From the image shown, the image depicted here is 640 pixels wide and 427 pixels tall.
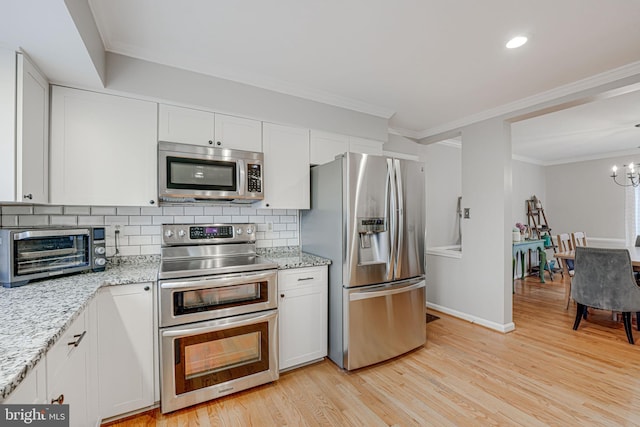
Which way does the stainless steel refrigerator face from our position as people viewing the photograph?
facing the viewer and to the right of the viewer

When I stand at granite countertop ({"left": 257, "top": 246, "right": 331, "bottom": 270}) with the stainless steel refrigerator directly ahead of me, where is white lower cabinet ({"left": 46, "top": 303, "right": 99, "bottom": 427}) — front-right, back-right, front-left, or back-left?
back-right

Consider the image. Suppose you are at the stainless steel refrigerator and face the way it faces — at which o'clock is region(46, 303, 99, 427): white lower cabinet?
The white lower cabinet is roughly at 3 o'clock from the stainless steel refrigerator.

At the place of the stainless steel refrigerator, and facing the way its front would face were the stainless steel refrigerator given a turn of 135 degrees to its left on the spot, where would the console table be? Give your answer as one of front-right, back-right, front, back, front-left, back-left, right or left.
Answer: front-right

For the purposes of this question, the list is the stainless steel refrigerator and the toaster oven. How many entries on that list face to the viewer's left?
0

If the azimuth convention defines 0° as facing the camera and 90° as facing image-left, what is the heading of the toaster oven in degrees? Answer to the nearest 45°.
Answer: approximately 315°

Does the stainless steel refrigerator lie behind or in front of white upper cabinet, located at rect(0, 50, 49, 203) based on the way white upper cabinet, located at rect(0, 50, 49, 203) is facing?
in front

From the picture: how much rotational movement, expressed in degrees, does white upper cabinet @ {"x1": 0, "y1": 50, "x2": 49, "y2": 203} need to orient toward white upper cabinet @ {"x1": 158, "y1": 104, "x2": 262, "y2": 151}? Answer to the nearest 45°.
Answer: approximately 45° to its left

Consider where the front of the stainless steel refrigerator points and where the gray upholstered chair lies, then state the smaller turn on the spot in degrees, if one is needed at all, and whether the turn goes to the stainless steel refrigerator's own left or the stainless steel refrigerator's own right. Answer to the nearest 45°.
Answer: approximately 45° to the stainless steel refrigerator's own left

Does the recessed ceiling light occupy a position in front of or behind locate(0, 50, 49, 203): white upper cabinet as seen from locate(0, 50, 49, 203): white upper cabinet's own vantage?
in front
